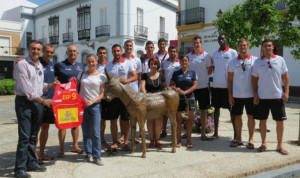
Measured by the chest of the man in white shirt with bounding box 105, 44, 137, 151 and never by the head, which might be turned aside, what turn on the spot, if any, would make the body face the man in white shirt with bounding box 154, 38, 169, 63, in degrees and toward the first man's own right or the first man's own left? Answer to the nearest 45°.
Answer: approximately 135° to the first man's own left

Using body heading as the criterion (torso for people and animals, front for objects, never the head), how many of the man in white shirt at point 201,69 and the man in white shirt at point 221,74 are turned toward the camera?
2

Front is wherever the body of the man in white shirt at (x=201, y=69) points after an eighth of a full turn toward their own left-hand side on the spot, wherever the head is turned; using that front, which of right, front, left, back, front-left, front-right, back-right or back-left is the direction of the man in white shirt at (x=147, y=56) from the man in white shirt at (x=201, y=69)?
back-right

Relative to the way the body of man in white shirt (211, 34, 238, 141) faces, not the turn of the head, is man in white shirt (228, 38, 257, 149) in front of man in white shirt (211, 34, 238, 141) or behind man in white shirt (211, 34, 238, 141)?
in front

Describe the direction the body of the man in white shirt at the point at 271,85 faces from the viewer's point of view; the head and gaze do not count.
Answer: toward the camera

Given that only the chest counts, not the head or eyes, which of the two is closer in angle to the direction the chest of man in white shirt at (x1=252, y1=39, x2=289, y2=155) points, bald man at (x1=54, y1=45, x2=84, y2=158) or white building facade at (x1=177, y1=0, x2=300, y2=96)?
the bald man

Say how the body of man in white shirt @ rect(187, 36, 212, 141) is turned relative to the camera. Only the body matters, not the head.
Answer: toward the camera

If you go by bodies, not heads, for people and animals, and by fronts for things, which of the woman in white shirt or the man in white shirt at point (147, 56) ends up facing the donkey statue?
the man in white shirt

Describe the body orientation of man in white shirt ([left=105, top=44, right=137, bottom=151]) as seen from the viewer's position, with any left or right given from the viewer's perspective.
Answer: facing the viewer

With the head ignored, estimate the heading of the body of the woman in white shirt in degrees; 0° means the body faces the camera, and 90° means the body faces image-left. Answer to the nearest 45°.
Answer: approximately 0°

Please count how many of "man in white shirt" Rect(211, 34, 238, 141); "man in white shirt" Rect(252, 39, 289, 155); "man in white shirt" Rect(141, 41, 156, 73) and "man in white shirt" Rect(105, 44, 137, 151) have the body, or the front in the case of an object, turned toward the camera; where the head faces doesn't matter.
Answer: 4
